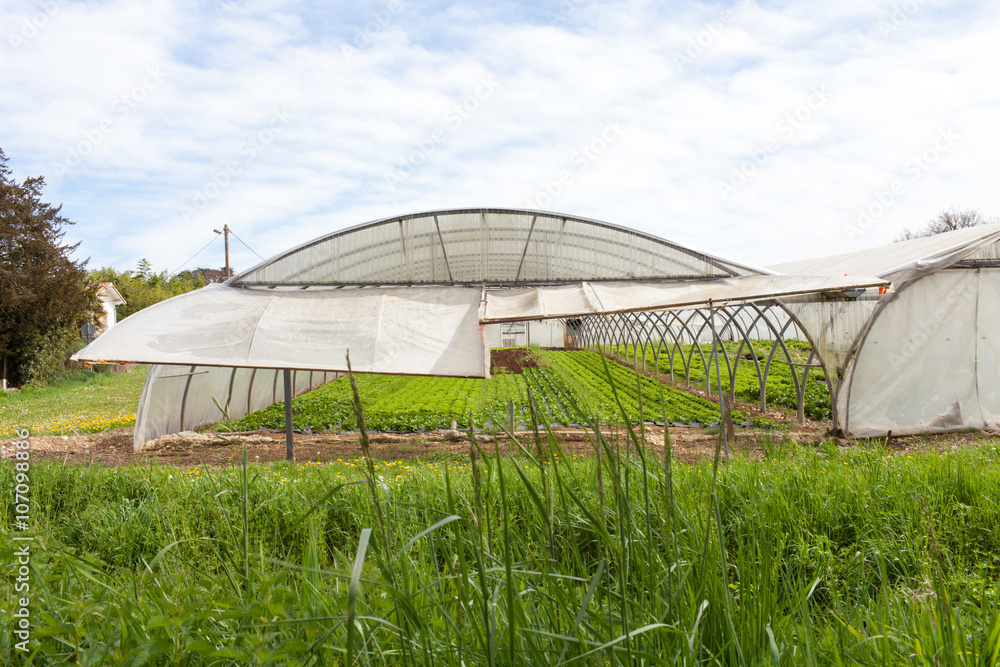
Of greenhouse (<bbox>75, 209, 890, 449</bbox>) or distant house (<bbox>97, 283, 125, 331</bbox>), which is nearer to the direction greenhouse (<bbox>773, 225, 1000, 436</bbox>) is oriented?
the greenhouse

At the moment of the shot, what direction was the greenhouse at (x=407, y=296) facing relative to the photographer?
facing the viewer

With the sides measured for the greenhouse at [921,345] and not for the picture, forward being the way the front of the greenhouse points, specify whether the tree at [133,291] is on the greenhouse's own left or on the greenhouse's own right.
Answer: on the greenhouse's own right

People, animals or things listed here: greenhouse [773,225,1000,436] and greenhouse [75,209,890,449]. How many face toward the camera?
2

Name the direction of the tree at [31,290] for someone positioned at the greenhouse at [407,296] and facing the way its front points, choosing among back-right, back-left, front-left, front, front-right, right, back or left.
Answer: back-right

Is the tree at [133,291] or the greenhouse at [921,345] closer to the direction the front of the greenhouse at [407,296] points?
the greenhouse

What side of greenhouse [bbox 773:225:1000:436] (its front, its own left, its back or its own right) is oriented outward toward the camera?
front

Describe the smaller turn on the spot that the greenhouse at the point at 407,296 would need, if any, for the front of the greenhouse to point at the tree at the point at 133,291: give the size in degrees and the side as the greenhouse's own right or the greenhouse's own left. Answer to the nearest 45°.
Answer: approximately 135° to the greenhouse's own right

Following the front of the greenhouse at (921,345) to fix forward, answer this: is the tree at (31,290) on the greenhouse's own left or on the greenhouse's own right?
on the greenhouse's own right
